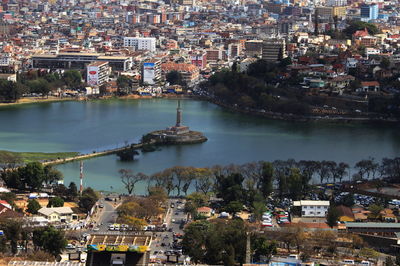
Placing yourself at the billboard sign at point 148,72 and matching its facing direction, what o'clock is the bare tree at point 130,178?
The bare tree is roughly at 12 o'clock from the billboard sign.

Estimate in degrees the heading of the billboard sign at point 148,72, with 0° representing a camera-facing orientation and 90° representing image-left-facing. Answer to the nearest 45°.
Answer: approximately 0°

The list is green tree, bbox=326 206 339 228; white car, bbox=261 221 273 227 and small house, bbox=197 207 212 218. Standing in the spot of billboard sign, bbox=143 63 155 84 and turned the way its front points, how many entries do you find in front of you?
3

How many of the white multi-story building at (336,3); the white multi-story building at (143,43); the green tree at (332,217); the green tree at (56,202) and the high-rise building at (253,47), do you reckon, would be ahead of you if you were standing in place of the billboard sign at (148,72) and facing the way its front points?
2

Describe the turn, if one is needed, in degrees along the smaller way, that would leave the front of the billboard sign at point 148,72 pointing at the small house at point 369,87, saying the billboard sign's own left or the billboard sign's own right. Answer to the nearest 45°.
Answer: approximately 45° to the billboard sign's own left

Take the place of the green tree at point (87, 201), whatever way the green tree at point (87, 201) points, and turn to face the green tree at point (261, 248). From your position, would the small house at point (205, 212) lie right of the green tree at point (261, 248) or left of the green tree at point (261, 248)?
left
